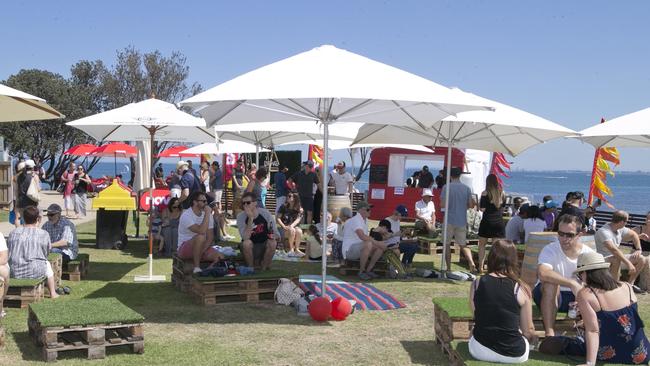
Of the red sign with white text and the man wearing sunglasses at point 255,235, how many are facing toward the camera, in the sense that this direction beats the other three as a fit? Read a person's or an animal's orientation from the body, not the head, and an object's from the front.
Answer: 2

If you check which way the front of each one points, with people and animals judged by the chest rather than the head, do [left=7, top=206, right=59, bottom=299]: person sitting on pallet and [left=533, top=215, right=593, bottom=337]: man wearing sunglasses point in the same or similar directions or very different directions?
very different directions

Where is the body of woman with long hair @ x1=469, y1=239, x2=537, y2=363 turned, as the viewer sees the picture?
away from the camera

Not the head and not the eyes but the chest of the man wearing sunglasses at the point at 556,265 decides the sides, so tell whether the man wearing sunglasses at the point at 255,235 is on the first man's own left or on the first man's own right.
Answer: on the first man's own right

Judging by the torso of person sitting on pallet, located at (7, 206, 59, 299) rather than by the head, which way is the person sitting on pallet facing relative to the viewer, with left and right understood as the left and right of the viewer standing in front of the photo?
facing away from the viewer and to the right of the viewer

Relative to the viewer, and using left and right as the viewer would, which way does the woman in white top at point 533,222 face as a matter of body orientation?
facing away from the viewer

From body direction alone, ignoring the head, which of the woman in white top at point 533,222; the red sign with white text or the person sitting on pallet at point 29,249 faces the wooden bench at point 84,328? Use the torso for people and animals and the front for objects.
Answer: the red sign with white text
